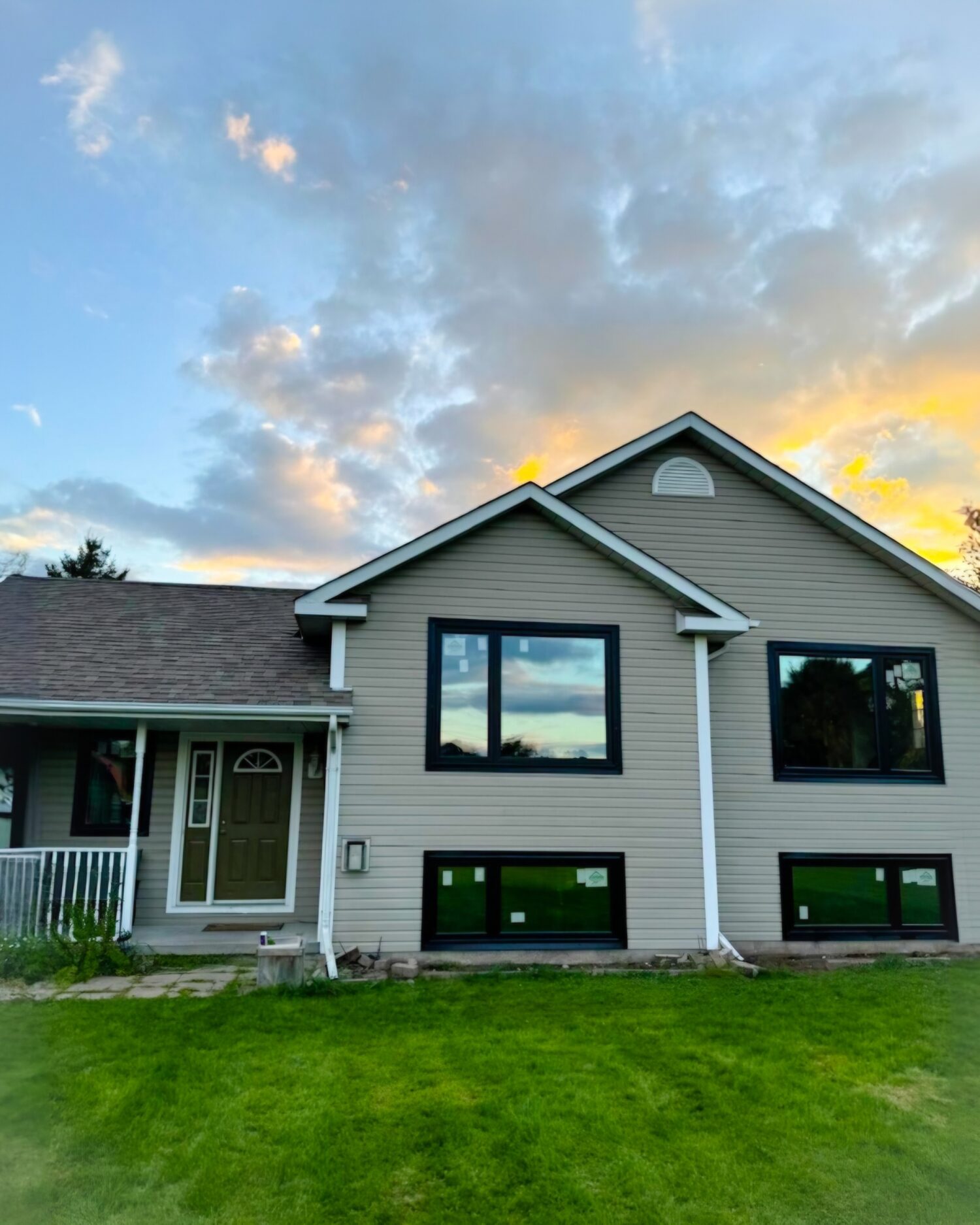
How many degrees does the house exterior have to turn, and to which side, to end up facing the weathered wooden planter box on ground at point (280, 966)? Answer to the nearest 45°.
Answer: approximately 45° to its right

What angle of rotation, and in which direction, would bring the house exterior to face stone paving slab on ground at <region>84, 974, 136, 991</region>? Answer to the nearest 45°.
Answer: approximately 45° to its right

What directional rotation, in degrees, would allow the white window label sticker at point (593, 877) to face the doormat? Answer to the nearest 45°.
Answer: approximately 90° to its right

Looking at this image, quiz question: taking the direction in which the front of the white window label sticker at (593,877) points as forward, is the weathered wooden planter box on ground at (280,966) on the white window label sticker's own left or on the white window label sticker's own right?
on the white window label sticker's own right

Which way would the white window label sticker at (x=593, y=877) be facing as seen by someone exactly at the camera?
facing the viewer

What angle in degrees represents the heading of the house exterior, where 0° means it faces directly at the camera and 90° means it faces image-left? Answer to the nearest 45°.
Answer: approximately 0°
